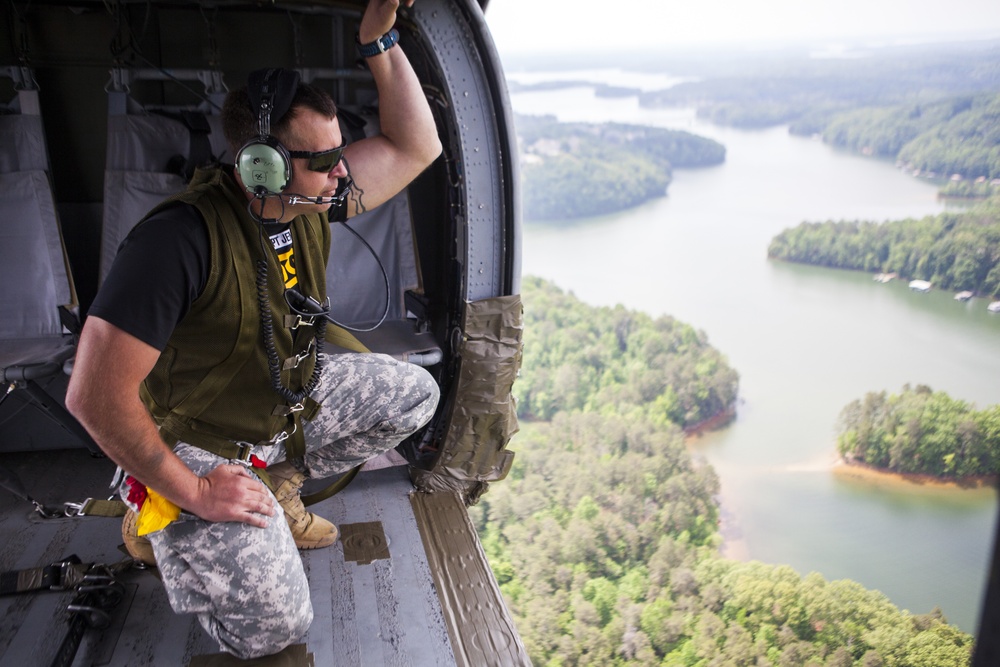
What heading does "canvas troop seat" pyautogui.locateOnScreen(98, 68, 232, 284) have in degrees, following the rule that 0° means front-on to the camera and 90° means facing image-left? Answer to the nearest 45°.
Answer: approximately 0°

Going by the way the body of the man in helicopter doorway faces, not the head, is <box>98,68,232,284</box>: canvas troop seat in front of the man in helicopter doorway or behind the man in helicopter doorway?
behind

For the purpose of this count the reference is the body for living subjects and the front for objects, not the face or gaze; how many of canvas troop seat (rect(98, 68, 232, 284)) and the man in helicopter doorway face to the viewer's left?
0

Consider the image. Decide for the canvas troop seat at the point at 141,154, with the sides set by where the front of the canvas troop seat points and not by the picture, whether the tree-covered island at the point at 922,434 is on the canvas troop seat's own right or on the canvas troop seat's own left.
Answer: on the canvas troop seat's own left

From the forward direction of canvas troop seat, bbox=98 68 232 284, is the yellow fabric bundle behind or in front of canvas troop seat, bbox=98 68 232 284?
in front

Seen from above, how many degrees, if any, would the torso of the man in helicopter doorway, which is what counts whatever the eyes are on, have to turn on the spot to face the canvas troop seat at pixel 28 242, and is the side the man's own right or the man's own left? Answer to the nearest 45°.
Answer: approximately 180°

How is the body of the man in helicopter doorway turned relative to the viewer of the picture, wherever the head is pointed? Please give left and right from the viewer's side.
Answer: facing the viewer and to the right of the viewer

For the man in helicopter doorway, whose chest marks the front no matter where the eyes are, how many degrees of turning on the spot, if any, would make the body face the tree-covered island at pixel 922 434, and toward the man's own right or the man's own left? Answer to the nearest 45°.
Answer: approximately 90° to the man's own left

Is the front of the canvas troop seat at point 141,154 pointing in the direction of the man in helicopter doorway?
yes

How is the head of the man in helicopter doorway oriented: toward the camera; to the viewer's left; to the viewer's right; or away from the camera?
to the viewer's right
